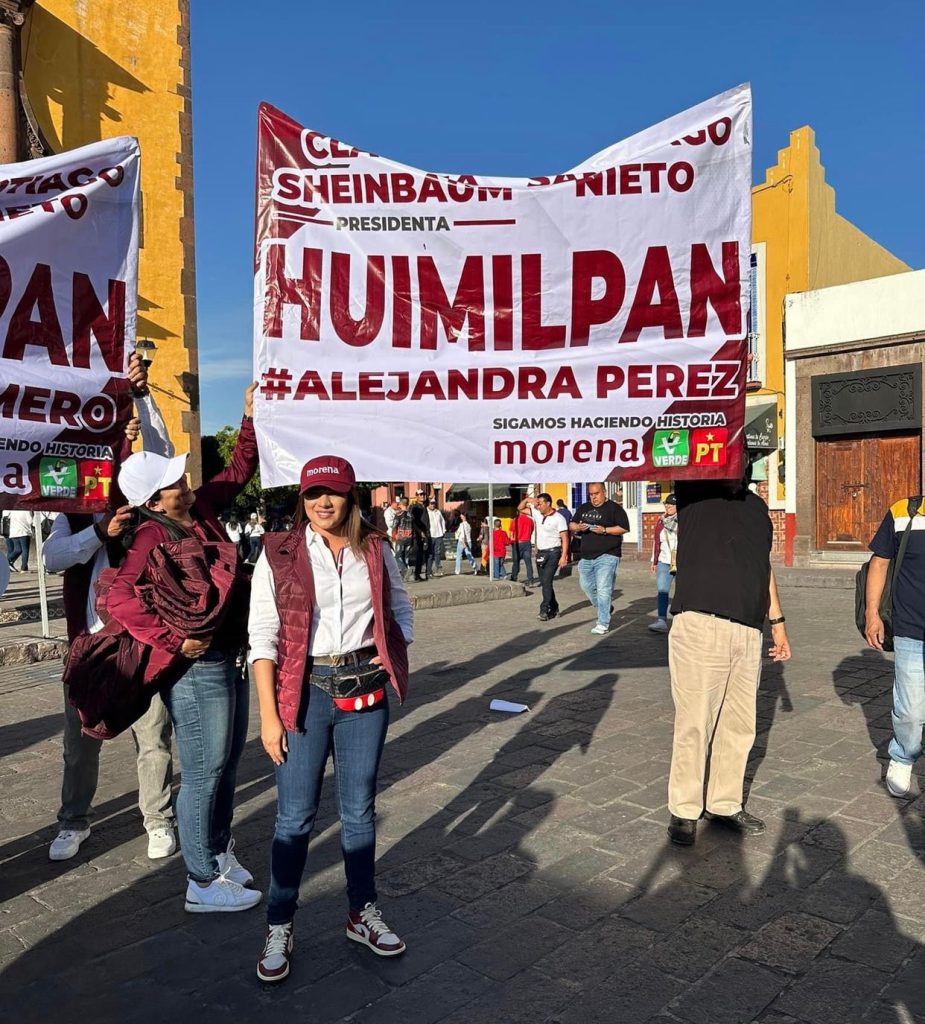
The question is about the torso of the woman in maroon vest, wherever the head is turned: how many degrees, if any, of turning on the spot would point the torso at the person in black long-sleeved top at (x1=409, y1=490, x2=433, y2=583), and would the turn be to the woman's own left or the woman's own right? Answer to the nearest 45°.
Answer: approximately 180°

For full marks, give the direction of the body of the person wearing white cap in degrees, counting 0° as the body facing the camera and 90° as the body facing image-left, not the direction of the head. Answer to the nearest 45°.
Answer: approximately 270°

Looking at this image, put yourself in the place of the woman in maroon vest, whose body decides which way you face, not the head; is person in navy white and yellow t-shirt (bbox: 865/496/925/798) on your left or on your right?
on your left

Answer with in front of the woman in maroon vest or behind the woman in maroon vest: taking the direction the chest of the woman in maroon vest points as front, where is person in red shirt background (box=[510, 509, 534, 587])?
behind

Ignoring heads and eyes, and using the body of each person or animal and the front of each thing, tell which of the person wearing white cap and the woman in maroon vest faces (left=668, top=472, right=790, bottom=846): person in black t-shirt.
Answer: the person wearing white cap

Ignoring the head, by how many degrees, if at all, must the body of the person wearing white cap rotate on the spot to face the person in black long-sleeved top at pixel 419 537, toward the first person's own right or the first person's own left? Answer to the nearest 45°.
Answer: approximately 90° to the first person's own left

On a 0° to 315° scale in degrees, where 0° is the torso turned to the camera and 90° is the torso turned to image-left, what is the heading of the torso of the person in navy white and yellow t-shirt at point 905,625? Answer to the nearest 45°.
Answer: approximately 0°
